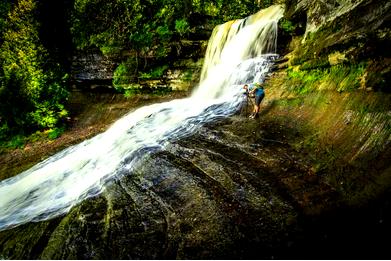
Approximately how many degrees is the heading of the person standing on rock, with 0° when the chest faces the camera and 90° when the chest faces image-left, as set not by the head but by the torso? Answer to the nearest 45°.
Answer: approximately 90°
